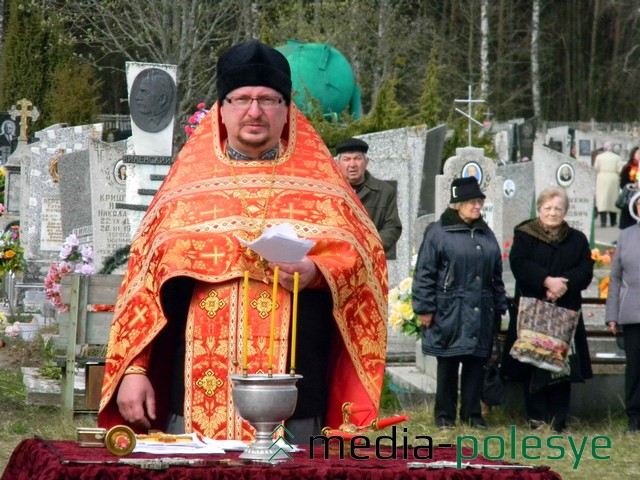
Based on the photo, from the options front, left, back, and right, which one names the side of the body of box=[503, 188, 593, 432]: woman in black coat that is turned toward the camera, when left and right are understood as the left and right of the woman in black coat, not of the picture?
front

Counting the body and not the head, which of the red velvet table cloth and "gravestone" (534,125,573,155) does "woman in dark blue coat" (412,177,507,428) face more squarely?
the red velvet table cloth

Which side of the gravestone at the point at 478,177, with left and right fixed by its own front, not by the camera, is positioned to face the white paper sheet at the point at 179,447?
front

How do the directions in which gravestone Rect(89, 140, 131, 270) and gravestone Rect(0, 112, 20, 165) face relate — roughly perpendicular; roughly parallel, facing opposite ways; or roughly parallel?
roughly parallel

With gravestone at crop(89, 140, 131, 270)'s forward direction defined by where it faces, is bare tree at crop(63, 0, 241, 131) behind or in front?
behind

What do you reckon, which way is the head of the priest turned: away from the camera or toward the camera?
toward the camera

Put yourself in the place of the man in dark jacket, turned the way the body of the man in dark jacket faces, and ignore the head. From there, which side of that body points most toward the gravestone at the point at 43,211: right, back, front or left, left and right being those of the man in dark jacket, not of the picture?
right

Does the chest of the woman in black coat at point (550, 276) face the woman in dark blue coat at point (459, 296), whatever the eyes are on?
no

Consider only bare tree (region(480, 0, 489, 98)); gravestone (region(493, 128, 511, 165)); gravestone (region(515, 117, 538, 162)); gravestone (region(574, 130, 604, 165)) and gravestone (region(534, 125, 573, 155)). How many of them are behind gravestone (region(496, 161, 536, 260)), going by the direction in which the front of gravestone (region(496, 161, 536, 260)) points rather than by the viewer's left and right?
5

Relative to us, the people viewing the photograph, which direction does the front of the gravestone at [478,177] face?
facing the viewer

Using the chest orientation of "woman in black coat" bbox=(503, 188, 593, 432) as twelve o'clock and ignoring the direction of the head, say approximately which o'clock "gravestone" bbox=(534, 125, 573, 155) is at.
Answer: The gravestone is roughly at 6 o'clock from the woman in black coat.

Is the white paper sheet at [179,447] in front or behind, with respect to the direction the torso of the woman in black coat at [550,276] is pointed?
in front

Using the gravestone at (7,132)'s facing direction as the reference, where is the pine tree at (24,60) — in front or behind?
behind

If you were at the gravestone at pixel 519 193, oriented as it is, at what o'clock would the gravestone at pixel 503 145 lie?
the gravestone at pixel 503 145 is roughly at 6 o'clock from the gravestone at pixel 519 193.

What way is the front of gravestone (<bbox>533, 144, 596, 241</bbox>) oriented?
toward the camera
